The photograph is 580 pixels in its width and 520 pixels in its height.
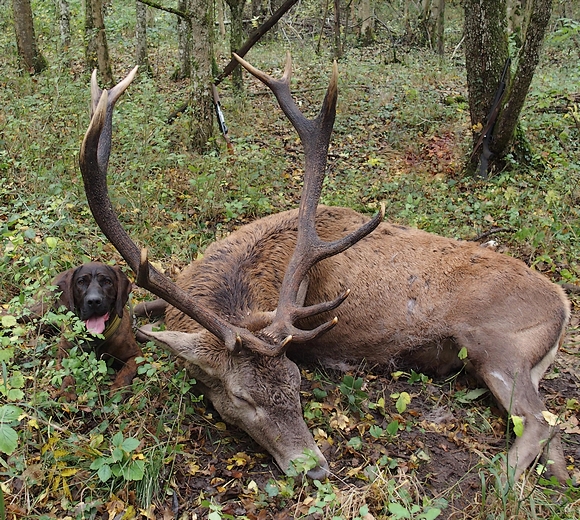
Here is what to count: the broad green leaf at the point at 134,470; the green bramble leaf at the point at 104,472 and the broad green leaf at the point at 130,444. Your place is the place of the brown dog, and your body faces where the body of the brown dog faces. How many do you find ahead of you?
3

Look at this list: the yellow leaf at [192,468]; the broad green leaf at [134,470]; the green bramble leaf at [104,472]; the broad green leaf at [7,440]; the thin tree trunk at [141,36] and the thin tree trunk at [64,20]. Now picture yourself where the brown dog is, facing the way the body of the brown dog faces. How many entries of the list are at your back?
2

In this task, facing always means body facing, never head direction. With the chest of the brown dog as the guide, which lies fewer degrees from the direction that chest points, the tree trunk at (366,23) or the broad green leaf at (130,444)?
the broad green leaf

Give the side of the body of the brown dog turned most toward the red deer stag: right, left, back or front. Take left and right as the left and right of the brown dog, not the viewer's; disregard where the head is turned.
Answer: left

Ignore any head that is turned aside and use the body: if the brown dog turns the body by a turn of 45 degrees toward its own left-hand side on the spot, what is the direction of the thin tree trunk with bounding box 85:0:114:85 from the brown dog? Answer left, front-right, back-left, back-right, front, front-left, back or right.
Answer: back-left

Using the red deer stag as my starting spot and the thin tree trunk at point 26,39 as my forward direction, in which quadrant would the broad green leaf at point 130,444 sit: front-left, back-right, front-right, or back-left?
back-left

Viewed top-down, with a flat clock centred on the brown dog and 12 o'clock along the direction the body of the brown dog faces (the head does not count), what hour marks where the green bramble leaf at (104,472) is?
The green bramble leaf is roughly at 12 o'clock from the brown dog.

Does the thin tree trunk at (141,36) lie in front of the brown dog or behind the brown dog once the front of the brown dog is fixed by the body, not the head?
behind

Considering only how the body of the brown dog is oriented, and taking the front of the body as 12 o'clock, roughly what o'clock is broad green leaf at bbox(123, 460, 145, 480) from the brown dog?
The broad green leaf is roughly at 12 o'clock from the brown dog.

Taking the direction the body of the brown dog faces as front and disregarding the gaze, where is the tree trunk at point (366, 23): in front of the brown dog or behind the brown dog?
behind

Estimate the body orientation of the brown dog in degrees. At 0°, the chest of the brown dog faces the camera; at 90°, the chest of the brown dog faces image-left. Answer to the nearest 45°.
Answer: approximately 0°

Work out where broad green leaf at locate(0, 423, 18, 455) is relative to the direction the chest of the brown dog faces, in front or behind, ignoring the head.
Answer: in front
